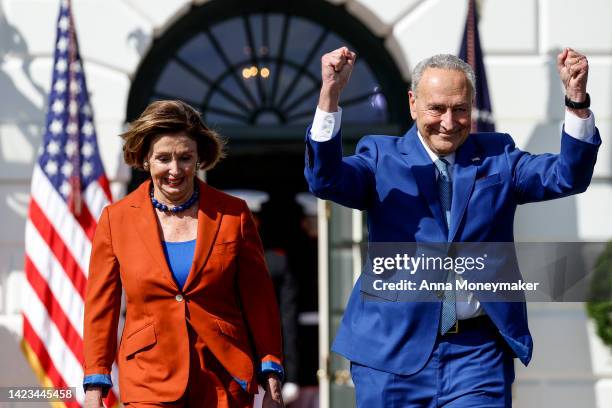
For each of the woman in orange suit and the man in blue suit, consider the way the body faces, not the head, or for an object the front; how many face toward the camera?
2

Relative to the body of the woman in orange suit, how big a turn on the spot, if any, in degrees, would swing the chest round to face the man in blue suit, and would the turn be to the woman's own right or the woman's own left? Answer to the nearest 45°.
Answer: approximately 45° to the woman's own left

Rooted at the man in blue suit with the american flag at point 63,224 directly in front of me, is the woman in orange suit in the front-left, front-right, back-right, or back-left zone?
front-left

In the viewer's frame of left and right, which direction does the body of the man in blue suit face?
facing the viewer

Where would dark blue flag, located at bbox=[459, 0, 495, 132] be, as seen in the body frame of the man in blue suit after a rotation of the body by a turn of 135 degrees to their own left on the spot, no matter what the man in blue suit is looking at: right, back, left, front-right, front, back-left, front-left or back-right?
front-left

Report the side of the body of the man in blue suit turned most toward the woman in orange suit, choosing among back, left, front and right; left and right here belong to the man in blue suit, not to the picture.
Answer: right

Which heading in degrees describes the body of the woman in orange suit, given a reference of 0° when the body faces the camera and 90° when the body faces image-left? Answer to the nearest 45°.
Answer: approximately 0°

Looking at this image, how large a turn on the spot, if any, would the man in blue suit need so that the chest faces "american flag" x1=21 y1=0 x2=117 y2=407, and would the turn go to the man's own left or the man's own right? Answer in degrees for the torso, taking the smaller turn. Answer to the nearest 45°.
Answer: approximately 135° to the man's own right

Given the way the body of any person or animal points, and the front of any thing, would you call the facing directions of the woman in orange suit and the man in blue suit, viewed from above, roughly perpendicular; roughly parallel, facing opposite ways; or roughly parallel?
roughly parallel

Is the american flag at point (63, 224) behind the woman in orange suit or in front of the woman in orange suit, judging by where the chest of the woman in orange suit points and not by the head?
behind
